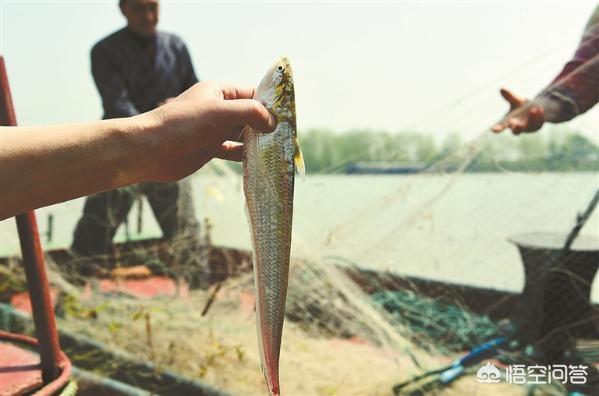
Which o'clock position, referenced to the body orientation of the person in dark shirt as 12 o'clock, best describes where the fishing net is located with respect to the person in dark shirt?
The fishing net is roughly at 12 o'clock from the person in dark shirt.

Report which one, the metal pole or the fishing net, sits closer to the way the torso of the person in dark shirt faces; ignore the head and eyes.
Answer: the fishing net

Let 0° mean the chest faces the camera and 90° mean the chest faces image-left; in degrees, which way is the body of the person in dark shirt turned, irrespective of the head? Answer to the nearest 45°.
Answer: approximately 315°

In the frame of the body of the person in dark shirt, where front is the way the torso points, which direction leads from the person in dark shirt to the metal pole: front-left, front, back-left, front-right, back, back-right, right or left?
front-right
